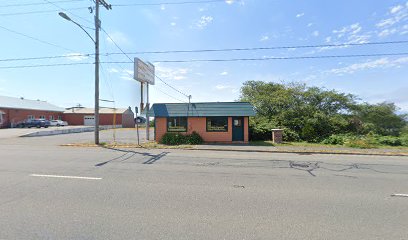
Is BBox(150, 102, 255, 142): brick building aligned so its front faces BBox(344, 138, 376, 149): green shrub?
no

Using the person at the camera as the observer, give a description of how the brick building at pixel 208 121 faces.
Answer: facing the viewer

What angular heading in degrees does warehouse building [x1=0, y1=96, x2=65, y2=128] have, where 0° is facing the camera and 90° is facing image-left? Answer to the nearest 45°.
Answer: approximately 315°

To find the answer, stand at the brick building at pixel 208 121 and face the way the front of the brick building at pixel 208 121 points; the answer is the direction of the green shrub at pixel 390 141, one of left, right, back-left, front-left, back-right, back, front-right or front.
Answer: left

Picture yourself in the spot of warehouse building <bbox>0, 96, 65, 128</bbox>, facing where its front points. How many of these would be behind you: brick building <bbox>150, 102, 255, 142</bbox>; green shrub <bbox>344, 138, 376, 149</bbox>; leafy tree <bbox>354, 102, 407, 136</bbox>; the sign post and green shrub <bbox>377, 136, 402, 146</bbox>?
0

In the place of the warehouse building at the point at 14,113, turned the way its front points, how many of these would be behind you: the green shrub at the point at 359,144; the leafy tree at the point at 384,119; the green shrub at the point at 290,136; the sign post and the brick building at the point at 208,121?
0

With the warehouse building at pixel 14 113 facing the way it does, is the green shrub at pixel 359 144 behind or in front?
in front

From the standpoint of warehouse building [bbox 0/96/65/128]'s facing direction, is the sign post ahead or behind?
ahead

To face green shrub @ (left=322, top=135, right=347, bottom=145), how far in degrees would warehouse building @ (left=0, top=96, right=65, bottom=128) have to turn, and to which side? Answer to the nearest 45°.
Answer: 0° — it already faces it

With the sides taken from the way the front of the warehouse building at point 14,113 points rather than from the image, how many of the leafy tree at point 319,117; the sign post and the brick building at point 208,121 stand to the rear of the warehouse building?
0

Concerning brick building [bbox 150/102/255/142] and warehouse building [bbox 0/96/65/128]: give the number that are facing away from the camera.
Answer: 0

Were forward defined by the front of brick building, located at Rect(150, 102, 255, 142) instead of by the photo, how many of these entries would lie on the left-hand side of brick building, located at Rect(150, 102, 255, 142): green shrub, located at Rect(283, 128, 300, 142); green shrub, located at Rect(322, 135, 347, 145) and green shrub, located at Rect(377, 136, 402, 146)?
3

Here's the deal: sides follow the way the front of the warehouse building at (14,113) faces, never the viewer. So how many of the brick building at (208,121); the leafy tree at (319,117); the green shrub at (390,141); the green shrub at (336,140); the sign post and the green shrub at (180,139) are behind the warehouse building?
0

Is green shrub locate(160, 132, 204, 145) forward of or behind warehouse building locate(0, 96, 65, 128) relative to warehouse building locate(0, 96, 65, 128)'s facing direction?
forward

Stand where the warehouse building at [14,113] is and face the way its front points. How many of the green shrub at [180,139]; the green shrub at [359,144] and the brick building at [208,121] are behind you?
0

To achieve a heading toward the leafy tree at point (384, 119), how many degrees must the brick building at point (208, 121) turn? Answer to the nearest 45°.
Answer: approximately 90° to its left
